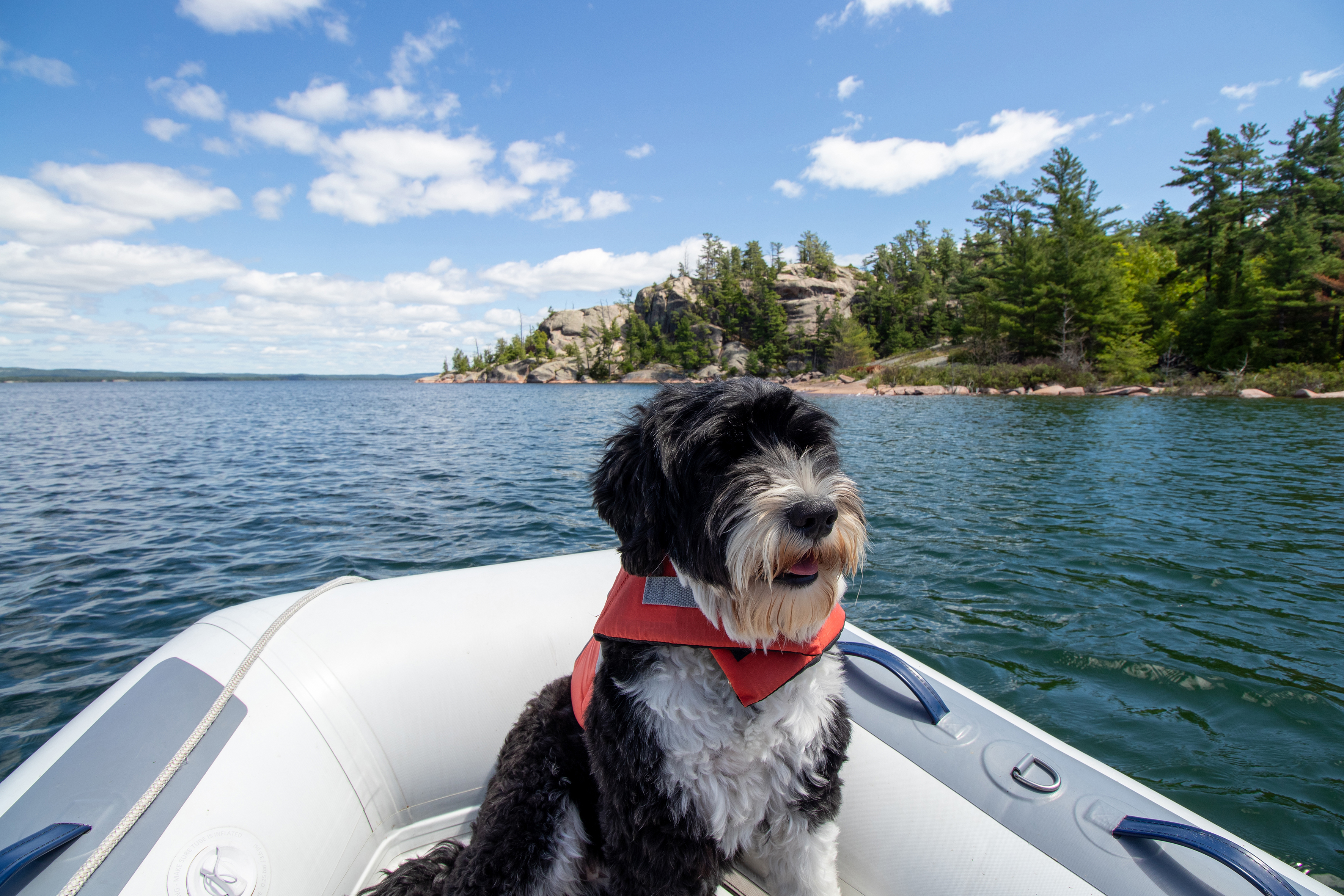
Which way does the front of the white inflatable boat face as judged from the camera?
facing away from the viewer

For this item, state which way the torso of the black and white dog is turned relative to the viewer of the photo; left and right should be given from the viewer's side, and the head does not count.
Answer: facing the viewer and to the right of the viewer
